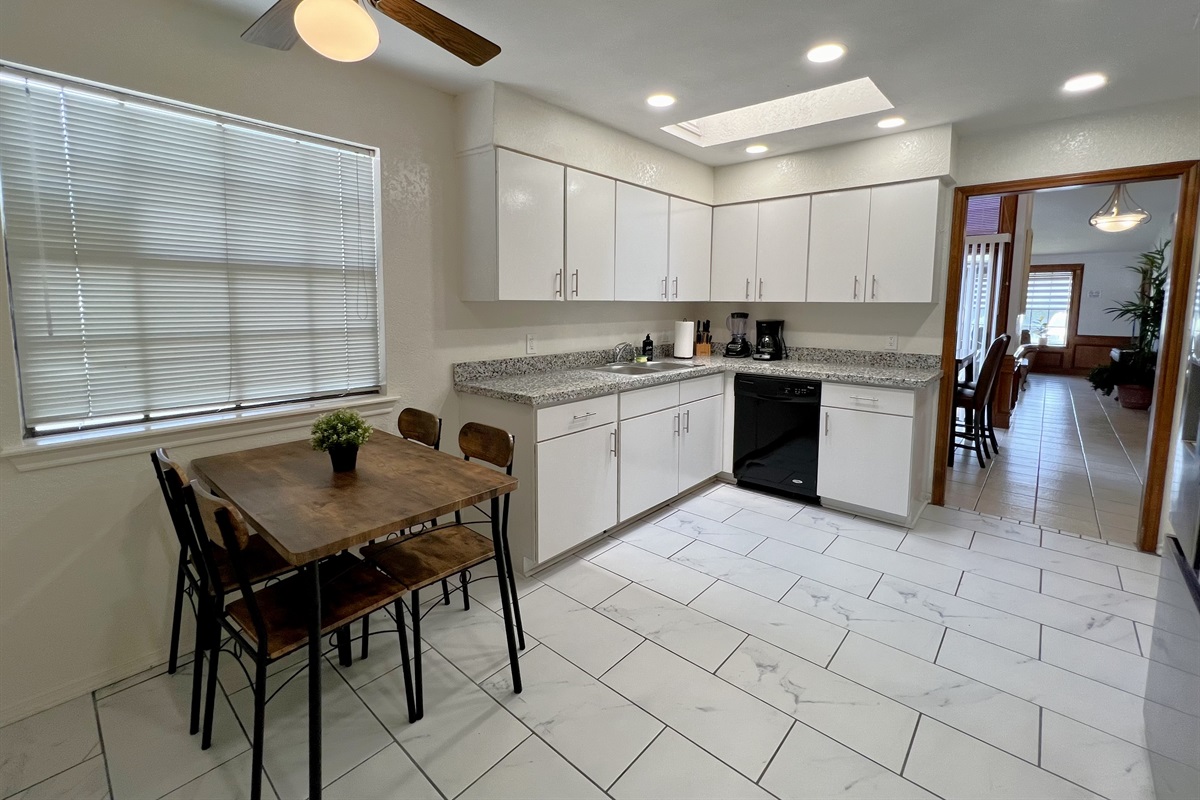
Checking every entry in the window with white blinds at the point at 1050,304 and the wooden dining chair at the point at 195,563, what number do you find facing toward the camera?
1

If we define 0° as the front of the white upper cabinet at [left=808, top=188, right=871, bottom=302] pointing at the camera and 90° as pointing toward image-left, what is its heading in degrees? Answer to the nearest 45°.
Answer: approximately 0°

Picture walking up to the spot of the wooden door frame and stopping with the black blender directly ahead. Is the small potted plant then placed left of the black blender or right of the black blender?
left

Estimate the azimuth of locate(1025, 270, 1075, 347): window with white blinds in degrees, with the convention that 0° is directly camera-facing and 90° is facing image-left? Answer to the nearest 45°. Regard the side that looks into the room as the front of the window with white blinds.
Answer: approximately 0°

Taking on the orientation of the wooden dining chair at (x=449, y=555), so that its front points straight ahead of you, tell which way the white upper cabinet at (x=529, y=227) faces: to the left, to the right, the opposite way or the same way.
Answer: to the left

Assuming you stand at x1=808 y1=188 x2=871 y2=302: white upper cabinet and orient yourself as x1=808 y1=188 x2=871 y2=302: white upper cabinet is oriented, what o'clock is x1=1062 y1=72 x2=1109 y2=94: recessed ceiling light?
The recessed ceiling light is roughly at 10 o'clock from the white upper cabinet.

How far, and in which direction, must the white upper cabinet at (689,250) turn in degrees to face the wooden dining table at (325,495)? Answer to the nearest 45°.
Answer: approximately 45° to its right

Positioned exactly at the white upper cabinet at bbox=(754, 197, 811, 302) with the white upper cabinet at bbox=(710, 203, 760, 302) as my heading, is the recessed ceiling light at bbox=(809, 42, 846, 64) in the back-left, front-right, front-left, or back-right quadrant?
back-left

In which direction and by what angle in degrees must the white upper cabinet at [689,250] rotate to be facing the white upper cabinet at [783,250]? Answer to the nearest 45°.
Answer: approximately 45° to its left

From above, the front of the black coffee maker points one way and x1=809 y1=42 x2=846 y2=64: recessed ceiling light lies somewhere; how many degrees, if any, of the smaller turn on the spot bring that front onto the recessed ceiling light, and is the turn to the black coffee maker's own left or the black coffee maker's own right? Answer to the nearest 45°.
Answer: approximately 45° to the black coffee maker's own left

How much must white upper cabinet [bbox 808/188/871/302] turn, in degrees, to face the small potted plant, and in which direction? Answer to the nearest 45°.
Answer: approximately 45° to its right

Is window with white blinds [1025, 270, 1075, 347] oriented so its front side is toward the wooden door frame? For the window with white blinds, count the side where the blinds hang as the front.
yes
